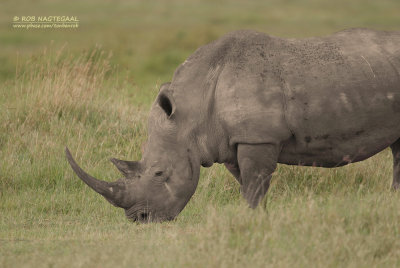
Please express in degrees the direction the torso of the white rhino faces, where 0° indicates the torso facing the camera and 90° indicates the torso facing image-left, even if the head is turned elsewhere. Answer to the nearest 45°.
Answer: approximately 90°
